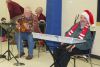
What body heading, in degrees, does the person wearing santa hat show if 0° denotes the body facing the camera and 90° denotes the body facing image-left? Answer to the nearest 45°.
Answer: approximately 45°
